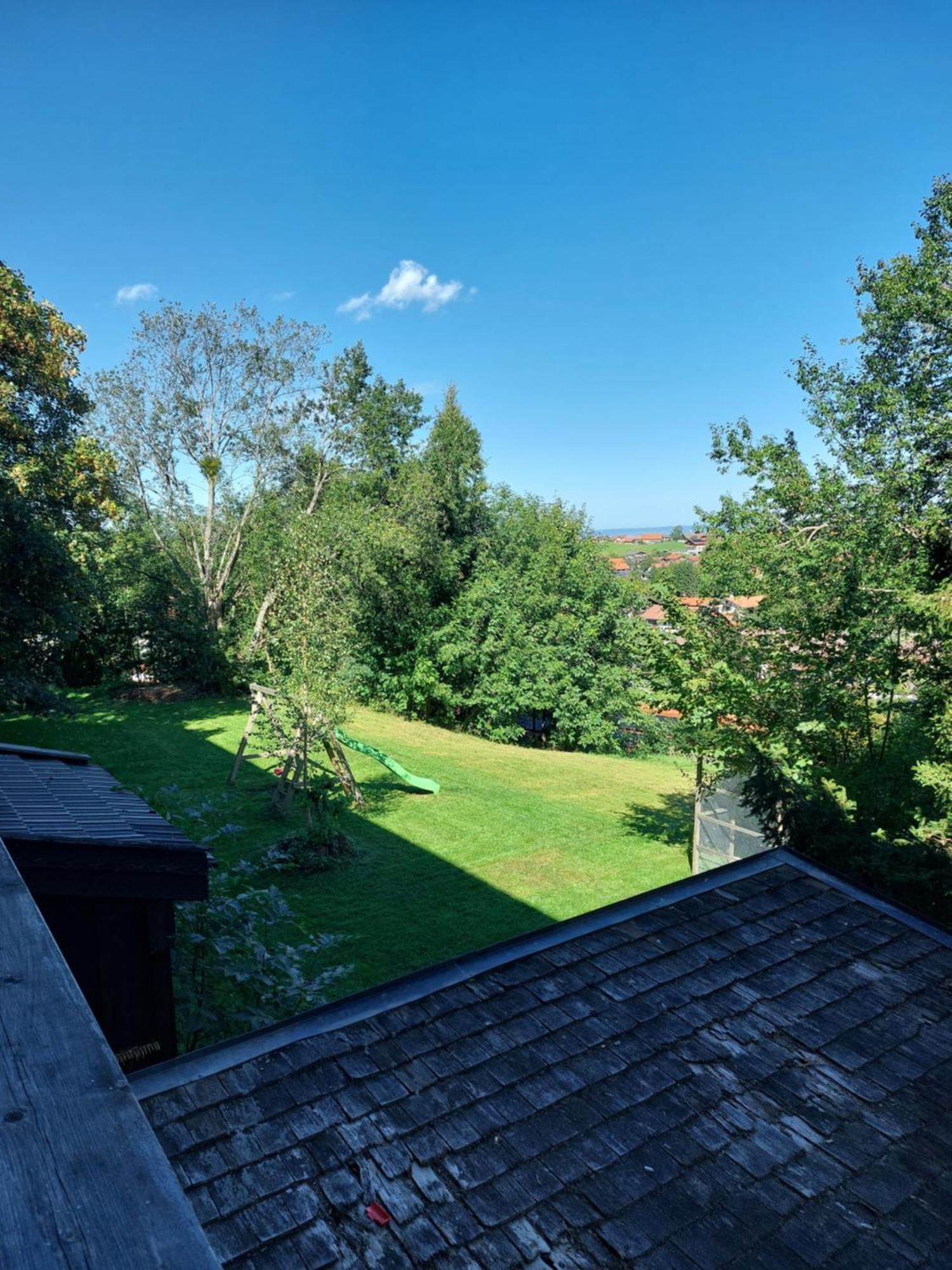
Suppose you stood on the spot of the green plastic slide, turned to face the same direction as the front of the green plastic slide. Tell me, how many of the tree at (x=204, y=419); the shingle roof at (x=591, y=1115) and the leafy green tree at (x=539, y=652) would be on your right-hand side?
1

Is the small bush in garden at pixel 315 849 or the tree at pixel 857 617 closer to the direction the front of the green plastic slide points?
the tree

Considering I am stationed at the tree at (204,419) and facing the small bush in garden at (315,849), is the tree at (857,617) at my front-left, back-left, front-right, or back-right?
front-left

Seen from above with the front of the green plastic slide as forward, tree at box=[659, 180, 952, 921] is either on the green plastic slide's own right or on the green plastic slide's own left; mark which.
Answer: on the green plastic slide's own right

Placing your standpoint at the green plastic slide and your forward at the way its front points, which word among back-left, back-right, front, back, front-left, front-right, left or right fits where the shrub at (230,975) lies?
right

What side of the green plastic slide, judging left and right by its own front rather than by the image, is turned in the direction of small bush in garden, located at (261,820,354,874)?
right

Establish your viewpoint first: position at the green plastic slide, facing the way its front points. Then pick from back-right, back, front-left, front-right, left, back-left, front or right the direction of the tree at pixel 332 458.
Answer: left

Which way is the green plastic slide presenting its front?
to the viewer's right

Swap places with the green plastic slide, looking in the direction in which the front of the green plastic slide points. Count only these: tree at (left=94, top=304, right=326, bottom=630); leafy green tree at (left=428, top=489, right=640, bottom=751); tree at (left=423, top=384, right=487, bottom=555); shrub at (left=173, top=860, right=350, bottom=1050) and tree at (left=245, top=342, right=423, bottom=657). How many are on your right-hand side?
1

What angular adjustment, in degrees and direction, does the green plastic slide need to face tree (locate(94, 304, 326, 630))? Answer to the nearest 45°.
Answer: approximately 135° to its left

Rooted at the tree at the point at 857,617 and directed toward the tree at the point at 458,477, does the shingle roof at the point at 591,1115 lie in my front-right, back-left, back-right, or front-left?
back-left

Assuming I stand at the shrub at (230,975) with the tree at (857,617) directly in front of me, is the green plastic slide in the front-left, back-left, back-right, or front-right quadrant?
front-left

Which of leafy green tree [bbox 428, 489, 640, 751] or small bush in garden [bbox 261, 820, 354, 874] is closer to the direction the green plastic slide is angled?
the leafy green tree

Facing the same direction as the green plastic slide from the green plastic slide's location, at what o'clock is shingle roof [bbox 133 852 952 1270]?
The shingle roof is roughly at 3 o'clock from the green plastic slide.

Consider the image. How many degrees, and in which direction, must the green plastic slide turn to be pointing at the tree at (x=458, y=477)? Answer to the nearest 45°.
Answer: approximately 90° to its left

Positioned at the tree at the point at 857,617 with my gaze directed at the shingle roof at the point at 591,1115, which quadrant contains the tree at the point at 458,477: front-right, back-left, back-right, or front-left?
back-right
